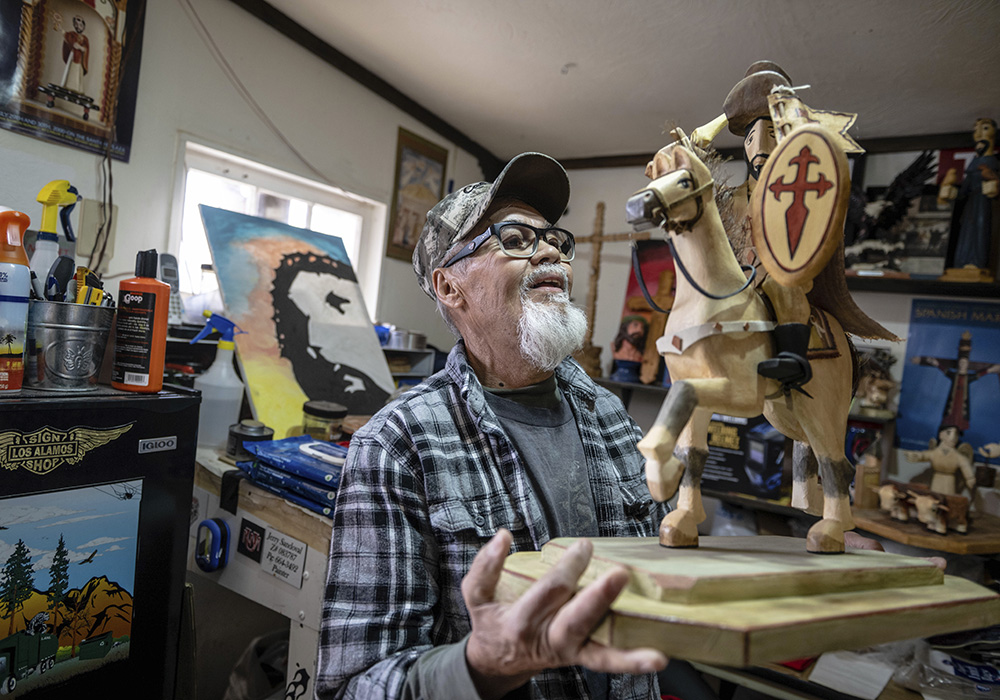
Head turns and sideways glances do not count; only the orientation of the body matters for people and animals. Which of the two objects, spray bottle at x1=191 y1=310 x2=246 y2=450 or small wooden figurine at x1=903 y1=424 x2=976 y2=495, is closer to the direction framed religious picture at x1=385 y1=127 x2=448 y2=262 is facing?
the small wooden figurine

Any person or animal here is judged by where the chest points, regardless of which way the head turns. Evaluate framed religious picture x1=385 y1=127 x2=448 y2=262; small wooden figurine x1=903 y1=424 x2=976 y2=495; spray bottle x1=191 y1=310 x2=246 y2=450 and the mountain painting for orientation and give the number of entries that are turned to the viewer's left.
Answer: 1

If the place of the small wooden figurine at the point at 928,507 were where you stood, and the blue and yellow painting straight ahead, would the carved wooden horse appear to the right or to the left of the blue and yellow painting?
left

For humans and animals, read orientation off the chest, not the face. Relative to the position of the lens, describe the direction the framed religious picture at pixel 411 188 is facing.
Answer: facing the viewer and to the right of the viewer

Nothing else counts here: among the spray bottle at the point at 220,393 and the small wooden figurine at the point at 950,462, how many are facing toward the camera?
1

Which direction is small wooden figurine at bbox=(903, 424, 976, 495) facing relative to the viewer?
toward the camera

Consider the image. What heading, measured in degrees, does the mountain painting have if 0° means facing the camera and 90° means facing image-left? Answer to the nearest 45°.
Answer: approximately 315°

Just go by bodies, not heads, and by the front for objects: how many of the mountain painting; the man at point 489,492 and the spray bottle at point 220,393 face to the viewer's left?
1

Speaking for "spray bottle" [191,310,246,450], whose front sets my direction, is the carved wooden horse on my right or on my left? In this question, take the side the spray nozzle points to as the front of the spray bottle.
on my left

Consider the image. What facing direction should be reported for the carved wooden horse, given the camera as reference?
facing the viewer and to the left of the viewer

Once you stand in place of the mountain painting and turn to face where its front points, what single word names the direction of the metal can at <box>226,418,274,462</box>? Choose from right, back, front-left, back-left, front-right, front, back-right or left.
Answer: left

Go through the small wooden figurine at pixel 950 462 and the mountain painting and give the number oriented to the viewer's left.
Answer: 0

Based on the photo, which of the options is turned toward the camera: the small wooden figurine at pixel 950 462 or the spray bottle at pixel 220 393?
the small wooden figurine

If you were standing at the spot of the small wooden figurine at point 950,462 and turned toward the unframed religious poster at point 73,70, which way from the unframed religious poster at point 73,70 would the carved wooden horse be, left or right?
left
